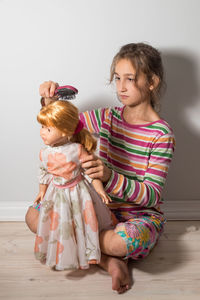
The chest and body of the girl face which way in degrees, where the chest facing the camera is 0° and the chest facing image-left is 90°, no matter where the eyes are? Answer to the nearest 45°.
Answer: approximately 45°

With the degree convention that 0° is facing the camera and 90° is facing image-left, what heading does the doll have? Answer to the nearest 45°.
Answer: approximately 45°
